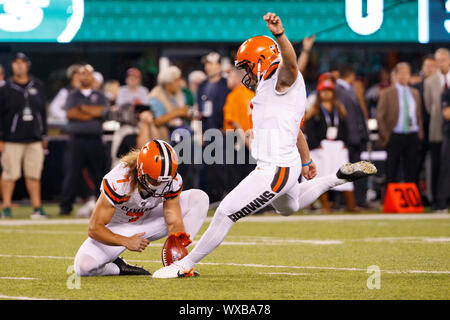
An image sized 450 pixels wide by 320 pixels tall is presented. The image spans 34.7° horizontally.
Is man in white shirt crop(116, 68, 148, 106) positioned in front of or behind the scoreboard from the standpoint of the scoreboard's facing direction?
in front

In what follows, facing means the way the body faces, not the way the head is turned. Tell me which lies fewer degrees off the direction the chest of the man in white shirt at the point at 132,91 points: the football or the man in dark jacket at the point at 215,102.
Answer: the football

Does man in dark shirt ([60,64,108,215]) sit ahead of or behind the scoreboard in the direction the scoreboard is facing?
ahead

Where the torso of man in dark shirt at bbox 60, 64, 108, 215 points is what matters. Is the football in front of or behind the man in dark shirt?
in front

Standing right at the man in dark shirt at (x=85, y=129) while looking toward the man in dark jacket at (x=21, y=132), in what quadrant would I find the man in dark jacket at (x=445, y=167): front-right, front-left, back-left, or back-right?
back-left

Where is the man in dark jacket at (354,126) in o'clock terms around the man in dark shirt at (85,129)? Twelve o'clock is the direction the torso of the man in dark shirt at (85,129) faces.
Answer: the man in dark jacket at (354,126) is roughly at 9 o'clock from the man in dark shirt at (85,129).

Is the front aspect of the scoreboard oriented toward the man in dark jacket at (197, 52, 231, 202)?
yes

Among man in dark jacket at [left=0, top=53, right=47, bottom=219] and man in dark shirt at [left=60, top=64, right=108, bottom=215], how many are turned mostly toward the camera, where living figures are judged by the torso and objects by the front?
2

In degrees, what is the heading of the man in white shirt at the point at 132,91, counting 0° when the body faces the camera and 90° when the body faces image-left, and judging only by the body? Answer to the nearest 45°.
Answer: approximately 0°
